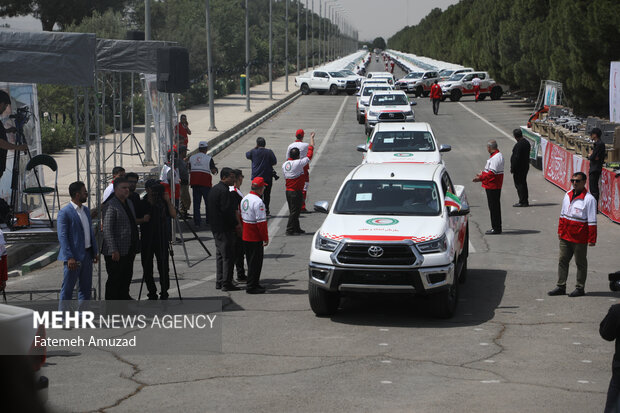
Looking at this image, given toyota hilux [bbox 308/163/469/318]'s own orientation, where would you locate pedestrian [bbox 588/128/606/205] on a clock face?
The pedestrian is roughly at 7 o'clock from the toyota hilux.

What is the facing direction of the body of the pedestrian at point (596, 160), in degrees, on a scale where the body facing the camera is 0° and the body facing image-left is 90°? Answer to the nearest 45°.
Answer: approximately 90°

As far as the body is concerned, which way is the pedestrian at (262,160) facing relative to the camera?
away from the camera

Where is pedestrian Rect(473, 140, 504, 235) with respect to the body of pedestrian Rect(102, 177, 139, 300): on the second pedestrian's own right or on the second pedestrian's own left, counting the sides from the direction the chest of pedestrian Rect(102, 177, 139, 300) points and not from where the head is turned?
on the second pedestrian's own left

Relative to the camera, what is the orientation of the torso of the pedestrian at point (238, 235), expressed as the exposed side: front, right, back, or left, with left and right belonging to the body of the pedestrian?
right

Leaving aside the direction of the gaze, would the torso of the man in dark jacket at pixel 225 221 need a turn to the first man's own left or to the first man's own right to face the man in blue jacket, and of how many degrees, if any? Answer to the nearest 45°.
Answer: approximately 135° to the first man's own right

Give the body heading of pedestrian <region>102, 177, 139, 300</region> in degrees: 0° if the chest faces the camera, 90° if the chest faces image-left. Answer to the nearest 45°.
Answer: approximately 315°

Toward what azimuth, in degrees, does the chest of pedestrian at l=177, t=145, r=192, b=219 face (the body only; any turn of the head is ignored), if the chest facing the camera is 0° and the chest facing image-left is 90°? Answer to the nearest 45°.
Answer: approximately 270°
